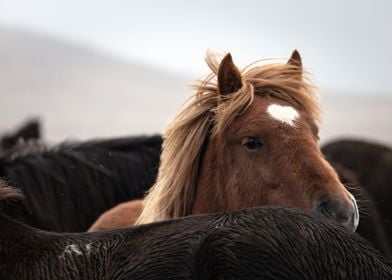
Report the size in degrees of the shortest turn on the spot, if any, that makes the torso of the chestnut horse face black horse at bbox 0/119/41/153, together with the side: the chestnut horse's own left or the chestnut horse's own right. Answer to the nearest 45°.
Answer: approximately 180°

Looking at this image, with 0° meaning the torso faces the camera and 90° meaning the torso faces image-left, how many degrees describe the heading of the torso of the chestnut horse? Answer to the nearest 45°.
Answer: approximately 315°
